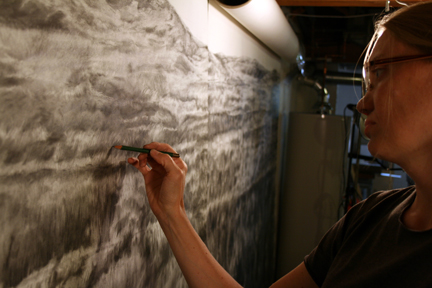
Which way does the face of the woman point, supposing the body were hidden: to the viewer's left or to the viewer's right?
to the viewer's left

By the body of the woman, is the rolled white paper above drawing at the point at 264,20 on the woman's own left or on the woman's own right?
on the woman's own right

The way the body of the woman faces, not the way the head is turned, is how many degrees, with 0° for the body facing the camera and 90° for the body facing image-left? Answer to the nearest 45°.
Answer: approximately 45°
